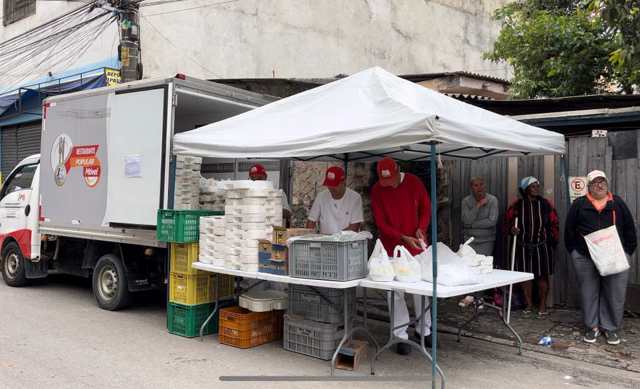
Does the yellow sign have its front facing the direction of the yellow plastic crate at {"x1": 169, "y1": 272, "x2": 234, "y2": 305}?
yes

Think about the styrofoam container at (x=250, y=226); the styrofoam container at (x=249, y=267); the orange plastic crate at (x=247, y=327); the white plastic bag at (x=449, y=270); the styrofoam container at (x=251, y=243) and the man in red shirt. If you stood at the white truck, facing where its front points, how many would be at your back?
6

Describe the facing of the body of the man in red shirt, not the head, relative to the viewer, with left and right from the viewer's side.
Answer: facing the viewer

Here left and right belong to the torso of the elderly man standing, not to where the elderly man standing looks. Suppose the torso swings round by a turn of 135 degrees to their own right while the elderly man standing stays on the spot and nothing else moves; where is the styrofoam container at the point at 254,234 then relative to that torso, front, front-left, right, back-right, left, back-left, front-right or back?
left

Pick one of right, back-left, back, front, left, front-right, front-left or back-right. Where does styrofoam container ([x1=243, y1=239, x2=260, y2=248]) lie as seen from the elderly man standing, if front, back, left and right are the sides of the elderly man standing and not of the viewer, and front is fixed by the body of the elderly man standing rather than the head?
front-right

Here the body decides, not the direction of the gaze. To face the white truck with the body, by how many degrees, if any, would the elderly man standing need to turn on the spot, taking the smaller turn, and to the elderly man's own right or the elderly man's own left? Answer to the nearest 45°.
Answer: approximately 90° to the elderly man's own right

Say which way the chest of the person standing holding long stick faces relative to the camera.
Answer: toward the camera

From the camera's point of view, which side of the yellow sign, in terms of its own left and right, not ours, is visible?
front

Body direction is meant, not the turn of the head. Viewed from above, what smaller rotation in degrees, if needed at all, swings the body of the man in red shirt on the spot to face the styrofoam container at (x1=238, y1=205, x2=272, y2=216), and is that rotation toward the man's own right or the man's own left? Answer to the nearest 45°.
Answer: approximately 90° to the man's own right

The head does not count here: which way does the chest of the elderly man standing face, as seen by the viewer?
toward the camera

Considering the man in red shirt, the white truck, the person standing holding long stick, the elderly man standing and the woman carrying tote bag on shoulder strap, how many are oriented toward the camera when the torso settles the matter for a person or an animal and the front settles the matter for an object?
4

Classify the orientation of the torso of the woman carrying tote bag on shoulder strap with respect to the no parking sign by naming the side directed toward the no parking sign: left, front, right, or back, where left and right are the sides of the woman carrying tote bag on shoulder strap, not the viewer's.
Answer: back

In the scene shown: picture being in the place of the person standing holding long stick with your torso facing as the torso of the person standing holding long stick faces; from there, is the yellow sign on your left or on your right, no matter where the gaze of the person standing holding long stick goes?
on your right

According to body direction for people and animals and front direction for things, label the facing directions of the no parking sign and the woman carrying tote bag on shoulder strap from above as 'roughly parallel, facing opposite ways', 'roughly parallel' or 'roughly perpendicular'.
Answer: roughly parallel

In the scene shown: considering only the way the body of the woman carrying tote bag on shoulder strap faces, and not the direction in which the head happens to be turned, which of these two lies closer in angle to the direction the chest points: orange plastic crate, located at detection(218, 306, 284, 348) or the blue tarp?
the orange plastic crate

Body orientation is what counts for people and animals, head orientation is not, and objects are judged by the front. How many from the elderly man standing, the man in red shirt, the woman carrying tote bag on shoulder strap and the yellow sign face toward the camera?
4

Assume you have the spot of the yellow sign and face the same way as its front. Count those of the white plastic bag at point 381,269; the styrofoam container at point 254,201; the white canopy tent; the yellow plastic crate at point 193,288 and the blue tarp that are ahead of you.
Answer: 4
